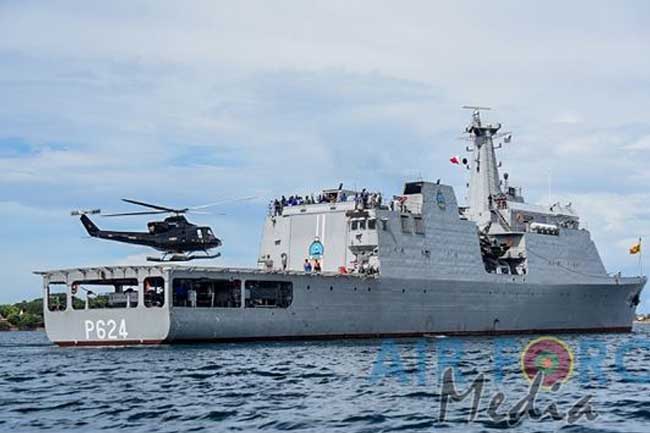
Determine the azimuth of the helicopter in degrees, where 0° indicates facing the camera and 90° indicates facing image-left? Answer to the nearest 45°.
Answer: approximately 270°
